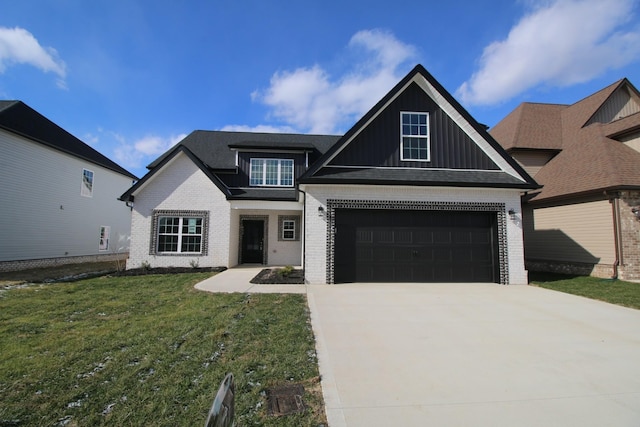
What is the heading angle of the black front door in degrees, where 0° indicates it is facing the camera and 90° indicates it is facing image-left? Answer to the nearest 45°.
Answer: approximately 0°

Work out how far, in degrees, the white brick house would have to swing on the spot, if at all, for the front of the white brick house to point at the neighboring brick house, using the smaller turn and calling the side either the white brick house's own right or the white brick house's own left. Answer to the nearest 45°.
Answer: approximately 90° to the white brick house's own left

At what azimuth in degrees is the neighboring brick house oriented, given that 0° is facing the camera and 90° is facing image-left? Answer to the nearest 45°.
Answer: approximately 315°

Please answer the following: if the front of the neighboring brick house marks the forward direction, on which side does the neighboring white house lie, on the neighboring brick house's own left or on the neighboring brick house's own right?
on the neighboring brick house's own right

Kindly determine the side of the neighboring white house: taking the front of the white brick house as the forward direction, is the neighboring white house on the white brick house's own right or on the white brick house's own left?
on the white brick house's own right

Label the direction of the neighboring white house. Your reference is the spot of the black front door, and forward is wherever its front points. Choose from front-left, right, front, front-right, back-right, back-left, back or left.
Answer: right

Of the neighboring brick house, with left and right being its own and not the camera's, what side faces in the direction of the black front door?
right
